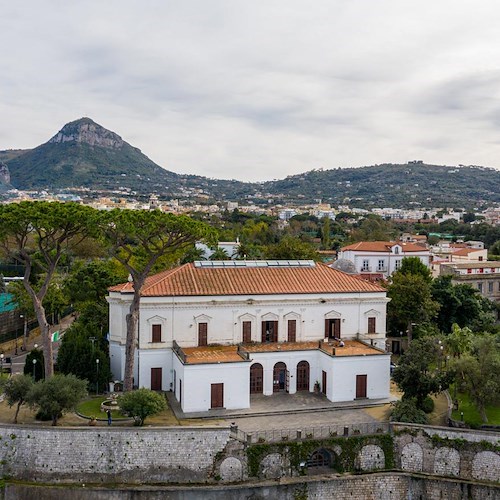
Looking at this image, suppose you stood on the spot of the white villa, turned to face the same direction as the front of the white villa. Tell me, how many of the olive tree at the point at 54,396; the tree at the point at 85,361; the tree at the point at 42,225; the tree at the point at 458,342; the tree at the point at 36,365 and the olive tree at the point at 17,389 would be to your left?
1

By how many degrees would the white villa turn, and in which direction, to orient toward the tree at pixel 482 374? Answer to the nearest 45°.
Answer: approximately 45° to its left

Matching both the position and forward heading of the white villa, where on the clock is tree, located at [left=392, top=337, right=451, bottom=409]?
The tree is roughly at 10 o'clock from the white villa.

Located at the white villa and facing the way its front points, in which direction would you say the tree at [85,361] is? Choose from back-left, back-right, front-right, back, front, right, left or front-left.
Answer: right

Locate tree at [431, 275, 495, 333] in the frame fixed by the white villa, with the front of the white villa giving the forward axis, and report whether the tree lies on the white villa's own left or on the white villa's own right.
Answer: on the white villa's own left

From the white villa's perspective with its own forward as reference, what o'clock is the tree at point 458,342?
The tree is roughly at 9 o'clock from the white villa.

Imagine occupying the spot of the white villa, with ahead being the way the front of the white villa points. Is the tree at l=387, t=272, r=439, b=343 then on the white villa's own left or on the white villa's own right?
on the white villa's own left

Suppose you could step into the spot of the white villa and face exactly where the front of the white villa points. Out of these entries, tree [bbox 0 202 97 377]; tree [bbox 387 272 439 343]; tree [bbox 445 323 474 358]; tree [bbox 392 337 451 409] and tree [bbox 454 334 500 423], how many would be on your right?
1

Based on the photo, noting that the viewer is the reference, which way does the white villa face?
facing the viewer

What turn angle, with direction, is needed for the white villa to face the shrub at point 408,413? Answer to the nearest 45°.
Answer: approximately 45° to its left

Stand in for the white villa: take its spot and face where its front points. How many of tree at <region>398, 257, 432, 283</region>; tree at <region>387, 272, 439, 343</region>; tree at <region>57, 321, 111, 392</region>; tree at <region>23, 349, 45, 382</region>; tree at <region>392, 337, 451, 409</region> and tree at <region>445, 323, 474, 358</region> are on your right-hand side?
2

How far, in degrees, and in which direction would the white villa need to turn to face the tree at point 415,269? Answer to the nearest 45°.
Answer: approximately 135° to its left

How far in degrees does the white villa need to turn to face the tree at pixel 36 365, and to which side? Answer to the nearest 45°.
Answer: approximately 90° to its right

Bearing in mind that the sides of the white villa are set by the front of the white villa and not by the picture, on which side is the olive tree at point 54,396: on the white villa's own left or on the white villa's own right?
on the white villa's own right
